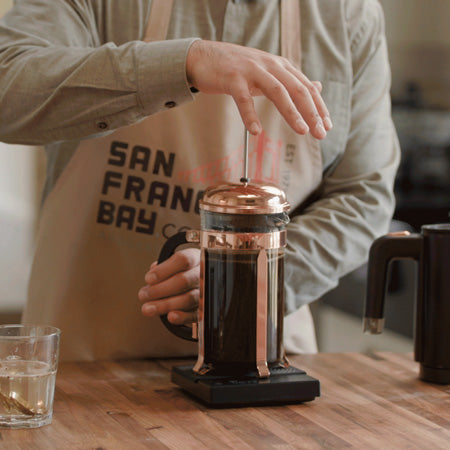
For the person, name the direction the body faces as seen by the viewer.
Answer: toward the camera

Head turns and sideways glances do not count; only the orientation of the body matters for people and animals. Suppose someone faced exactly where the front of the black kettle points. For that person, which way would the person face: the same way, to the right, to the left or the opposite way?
to the right

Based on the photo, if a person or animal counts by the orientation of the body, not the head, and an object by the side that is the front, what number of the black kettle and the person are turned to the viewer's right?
1

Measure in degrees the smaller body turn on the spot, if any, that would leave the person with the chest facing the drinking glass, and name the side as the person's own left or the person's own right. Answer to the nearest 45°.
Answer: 0° — they already face it

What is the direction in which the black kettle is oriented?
to the viewer's right

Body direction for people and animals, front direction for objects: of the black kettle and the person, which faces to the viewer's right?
the black kettle

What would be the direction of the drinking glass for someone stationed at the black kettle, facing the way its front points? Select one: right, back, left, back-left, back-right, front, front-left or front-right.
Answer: back-right
